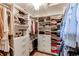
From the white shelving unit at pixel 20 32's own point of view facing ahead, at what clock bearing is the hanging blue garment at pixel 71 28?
The hanging blue garment is roughly at 1 o'clock from the white shelving unit.

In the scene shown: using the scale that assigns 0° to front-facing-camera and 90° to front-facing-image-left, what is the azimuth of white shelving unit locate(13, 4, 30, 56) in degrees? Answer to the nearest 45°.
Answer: approximately 315°
